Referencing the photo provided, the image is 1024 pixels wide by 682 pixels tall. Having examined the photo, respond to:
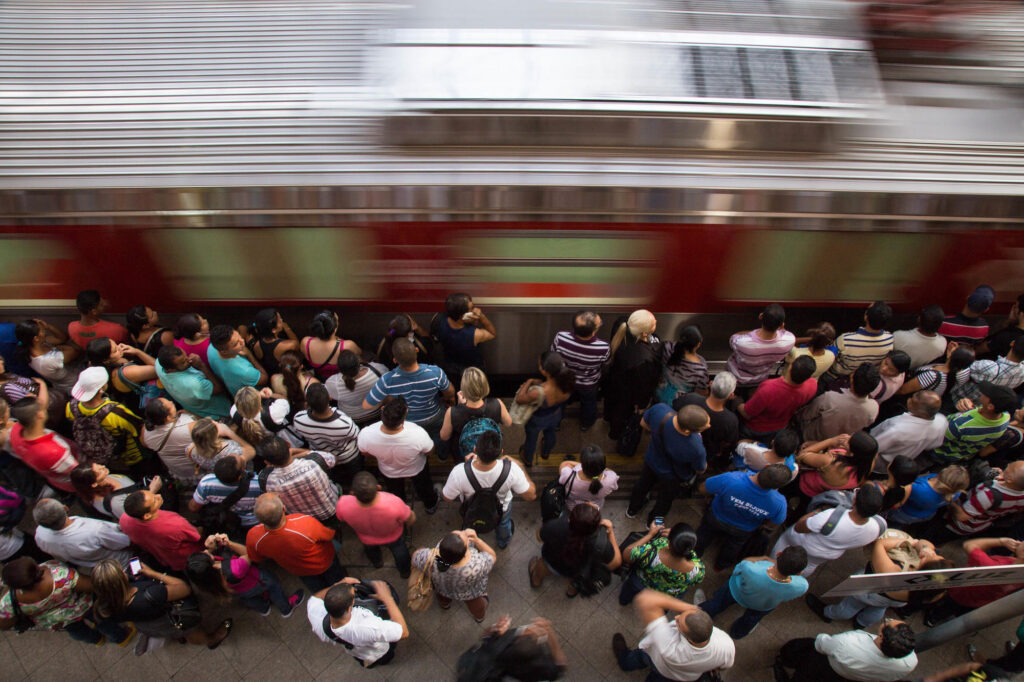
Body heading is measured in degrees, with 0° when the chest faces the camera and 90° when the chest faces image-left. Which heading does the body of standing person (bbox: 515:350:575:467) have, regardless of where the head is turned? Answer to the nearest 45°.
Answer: approximately 135°

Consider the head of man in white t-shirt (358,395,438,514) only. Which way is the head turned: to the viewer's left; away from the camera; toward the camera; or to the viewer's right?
away from the camera

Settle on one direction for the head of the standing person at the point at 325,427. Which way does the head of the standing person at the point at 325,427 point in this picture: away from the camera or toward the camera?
away from the camera

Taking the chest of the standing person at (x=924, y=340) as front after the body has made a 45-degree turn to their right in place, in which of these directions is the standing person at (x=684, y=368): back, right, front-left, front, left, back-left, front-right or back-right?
back

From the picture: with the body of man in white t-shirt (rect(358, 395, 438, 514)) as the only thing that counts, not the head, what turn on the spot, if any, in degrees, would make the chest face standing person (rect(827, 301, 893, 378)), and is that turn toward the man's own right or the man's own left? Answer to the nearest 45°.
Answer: approximately 90° to the man's own right

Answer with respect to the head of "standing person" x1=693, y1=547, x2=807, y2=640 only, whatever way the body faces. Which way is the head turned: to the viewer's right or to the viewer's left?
to the viewer's right

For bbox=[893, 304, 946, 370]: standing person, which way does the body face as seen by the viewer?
away from the camera

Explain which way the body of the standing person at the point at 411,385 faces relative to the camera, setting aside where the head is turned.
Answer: away from the camera

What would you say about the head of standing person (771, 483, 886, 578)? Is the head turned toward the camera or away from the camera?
away from the camera

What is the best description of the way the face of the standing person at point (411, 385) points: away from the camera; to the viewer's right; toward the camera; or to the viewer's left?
away from the camera
